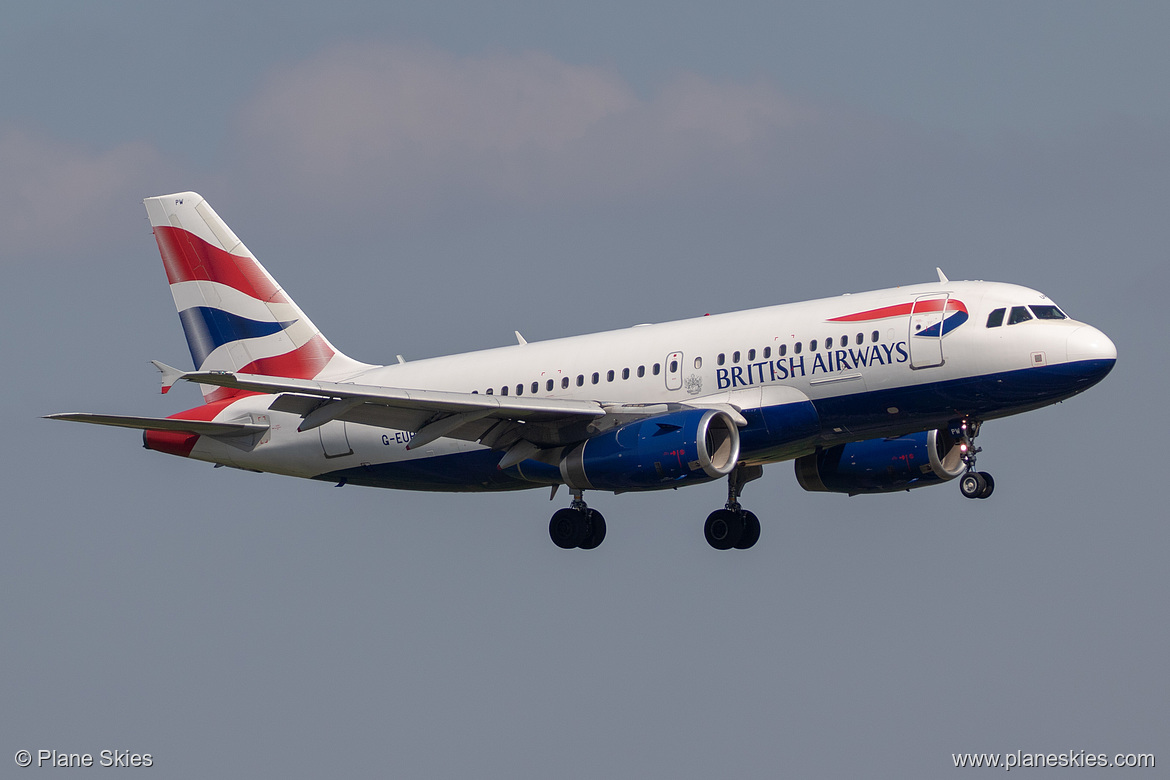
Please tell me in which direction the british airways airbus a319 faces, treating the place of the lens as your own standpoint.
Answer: facing the viewer and to the right of the viewer
